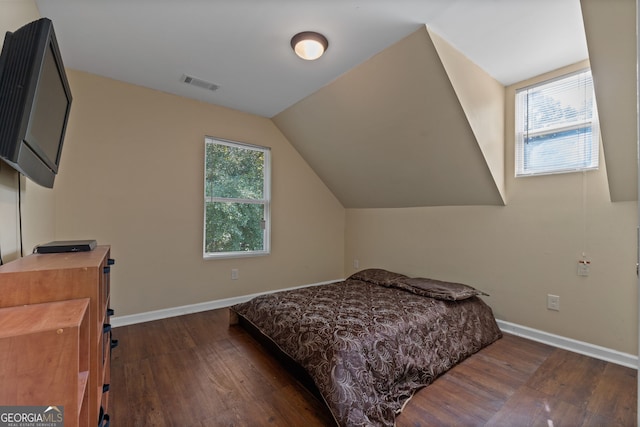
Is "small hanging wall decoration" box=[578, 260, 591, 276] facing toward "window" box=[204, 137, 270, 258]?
no

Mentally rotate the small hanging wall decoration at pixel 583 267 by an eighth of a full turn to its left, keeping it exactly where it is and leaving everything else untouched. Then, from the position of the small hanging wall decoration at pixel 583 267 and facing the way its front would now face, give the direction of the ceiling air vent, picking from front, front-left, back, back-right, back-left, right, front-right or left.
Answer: right

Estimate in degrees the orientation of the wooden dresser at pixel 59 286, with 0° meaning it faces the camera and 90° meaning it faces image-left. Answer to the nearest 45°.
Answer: approximately 270°

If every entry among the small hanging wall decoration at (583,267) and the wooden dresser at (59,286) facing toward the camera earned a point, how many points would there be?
1

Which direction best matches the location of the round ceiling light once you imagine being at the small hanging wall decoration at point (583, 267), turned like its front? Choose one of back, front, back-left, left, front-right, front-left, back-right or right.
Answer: front-right

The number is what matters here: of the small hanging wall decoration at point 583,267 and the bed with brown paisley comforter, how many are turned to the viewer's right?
0

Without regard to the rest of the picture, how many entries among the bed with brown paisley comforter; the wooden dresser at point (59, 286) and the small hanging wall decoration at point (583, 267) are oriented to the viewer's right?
1

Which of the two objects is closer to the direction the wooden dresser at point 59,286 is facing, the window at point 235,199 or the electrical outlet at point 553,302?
the electrical outlet

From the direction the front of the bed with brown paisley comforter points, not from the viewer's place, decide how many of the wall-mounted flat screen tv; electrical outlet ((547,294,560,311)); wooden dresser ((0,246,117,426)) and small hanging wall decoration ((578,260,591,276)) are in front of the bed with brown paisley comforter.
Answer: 2

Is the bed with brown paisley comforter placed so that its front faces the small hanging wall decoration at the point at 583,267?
no

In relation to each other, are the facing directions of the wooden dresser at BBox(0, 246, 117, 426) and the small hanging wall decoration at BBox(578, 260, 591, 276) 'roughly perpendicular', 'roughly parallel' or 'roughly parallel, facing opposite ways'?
roughly parallel, facing opposite ways

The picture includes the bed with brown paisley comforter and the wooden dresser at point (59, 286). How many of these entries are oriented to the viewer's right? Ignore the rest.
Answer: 1

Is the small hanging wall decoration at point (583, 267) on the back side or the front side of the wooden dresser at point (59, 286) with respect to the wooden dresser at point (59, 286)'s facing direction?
on the front side

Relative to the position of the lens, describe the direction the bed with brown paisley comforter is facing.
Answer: facing the viewer and to the left of the viewer

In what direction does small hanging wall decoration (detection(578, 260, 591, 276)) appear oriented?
toward the camera

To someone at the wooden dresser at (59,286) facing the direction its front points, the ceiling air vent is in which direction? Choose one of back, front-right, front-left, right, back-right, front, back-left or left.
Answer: front-left

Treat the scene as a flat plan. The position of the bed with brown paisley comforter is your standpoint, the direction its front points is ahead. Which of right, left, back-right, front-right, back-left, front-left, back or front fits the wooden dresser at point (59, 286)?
front

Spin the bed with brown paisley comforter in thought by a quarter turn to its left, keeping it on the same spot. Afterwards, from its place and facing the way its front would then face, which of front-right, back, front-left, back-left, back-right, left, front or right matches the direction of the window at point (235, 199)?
back

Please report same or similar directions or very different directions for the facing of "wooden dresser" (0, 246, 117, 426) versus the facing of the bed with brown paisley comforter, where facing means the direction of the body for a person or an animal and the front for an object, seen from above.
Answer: very different directions
